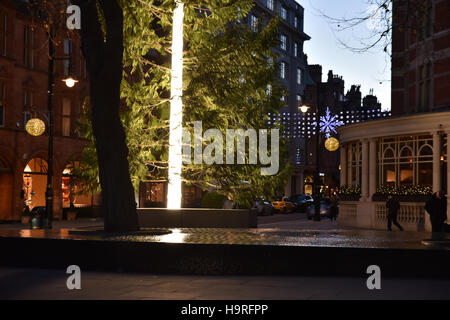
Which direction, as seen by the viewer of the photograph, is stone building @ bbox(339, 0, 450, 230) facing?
facing the viewer and to the left of the viewer

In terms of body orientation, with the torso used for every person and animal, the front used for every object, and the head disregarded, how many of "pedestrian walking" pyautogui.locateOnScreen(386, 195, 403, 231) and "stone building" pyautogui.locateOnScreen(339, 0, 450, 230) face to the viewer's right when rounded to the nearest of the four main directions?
0

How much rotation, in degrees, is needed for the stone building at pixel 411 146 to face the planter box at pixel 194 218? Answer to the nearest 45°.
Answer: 0° — it already faces it

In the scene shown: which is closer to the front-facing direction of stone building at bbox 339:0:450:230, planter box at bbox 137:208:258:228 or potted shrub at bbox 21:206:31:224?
the planter box

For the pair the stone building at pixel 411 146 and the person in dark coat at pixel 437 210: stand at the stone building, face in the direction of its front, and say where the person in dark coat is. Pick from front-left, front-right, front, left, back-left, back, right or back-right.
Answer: front-left

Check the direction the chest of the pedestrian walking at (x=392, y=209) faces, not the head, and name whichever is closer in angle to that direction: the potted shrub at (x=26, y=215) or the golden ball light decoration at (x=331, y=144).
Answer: the potted shrub
